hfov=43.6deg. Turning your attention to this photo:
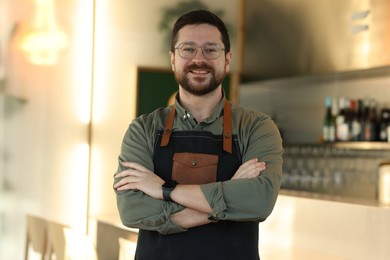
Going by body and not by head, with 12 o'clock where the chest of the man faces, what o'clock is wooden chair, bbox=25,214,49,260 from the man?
The wooden chair is roughly at 5 o'clock from the man.

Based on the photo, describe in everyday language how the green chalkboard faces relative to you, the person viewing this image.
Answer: facing the viewer

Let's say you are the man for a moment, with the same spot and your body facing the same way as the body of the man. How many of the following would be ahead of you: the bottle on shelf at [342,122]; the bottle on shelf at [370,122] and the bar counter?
0

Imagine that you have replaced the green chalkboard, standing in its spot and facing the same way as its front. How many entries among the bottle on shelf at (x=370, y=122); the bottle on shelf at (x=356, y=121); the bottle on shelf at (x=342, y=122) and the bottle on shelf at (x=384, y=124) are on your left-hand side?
4

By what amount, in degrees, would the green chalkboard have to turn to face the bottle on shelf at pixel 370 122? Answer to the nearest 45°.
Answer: approximately 90° to its left

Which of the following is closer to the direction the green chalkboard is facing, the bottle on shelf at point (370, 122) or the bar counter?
the bar counter

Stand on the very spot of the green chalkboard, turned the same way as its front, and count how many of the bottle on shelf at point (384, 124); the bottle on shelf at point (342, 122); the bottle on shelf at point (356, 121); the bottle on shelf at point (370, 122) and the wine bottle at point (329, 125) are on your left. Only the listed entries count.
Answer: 5

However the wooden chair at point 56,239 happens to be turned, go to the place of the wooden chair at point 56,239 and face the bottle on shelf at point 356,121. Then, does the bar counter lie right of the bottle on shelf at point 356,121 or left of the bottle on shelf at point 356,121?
right

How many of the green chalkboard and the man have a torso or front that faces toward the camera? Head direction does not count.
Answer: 2

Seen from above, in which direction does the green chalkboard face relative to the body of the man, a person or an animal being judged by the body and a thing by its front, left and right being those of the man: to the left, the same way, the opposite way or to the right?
the same way

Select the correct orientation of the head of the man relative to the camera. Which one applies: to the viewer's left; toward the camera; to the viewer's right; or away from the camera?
toward the camera

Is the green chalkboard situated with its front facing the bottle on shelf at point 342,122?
no
